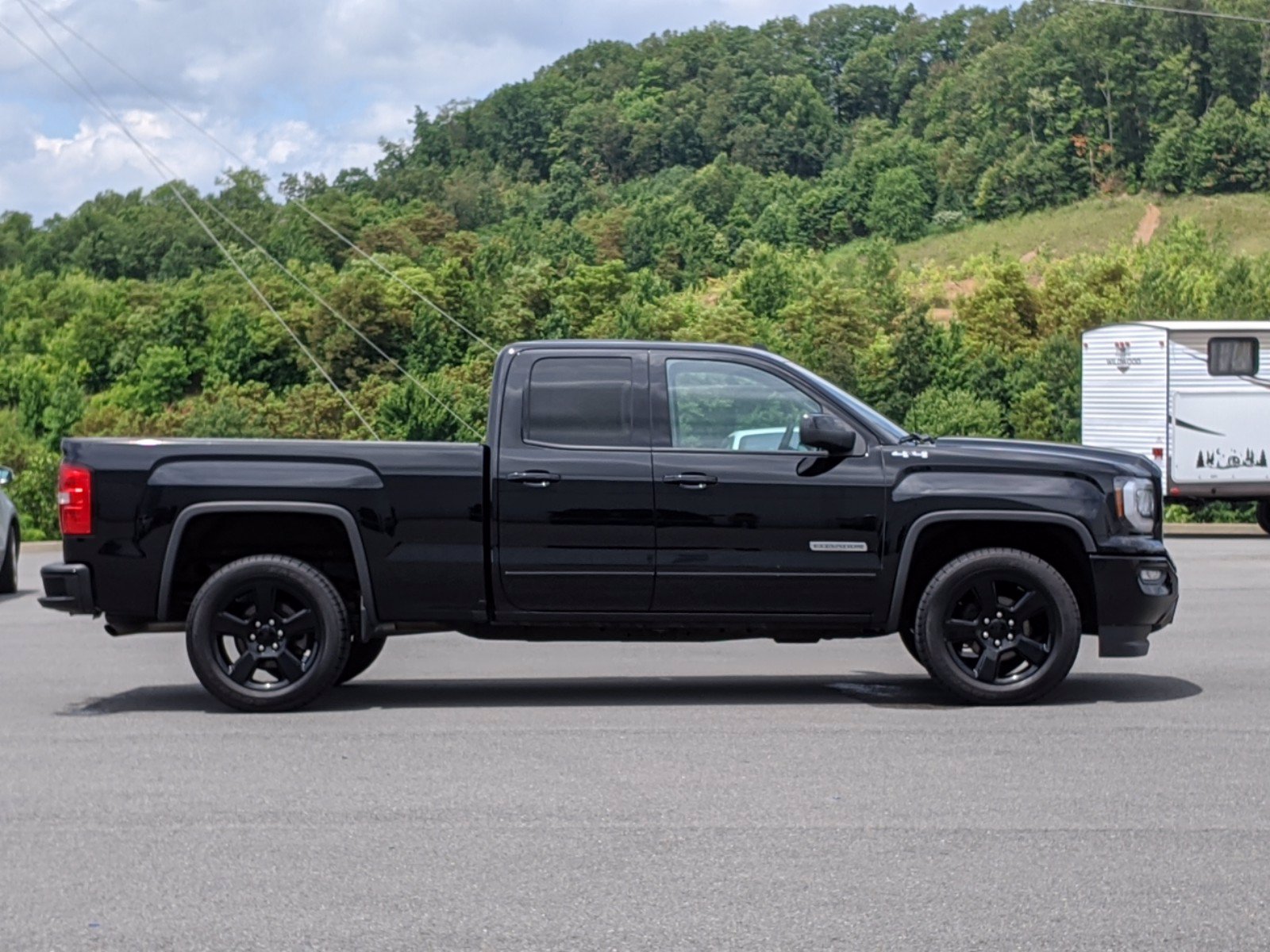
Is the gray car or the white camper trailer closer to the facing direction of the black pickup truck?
the white camper trailer

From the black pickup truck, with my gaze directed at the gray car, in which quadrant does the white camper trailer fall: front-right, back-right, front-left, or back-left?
front-right

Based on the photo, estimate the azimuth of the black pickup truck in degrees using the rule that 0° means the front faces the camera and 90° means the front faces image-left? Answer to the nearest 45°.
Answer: approximately 270°

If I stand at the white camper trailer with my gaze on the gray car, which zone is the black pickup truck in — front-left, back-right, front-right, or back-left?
front-left

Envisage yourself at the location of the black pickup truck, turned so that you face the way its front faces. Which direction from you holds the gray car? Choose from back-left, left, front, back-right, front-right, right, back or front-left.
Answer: back-left

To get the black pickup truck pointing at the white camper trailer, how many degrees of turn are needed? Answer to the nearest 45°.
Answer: approximately 45° to its left

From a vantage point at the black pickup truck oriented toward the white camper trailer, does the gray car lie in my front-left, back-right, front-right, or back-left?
front-left
